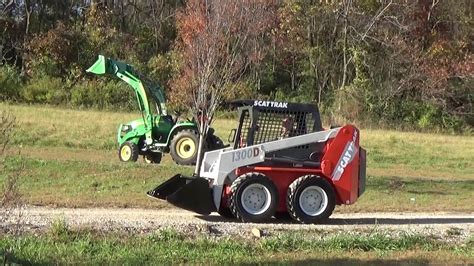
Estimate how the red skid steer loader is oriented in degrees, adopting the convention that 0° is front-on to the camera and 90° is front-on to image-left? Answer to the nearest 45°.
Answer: approximately 90°

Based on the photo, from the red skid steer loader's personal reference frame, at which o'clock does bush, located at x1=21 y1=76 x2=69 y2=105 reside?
The bush is roughly at 2 o'clock from the red skid steer loader.

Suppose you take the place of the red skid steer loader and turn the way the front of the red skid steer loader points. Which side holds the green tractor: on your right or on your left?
on your right

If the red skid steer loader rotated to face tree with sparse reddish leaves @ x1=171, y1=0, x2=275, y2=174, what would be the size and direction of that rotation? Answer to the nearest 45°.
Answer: approximately 90° to its right
